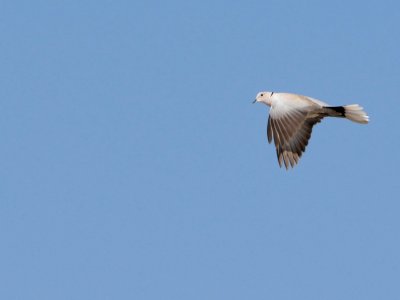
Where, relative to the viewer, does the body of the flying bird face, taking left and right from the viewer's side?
facing to the left of the viewer
